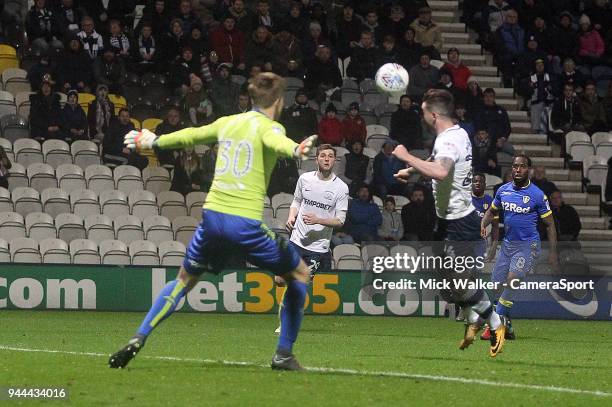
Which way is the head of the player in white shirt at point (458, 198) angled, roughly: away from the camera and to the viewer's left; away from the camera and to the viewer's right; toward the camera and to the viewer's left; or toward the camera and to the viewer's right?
away from the camera and to the viewer's left

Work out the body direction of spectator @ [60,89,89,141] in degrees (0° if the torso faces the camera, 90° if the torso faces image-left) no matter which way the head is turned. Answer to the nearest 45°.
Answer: approximately 0°

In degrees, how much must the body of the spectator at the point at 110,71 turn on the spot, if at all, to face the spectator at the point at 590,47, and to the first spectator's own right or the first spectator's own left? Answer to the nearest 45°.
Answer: approximately 90° to the first spectator's own left

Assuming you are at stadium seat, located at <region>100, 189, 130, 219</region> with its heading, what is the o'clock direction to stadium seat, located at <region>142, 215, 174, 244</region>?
stadium seat, located at <region>142, 215, 174, 244</region> is roughly at 10 o'clock from stadium seat, located at <region>100, 189, 130, 219</region>.
